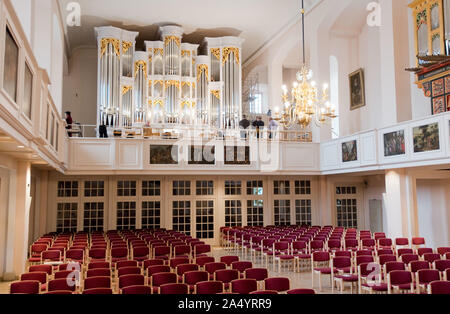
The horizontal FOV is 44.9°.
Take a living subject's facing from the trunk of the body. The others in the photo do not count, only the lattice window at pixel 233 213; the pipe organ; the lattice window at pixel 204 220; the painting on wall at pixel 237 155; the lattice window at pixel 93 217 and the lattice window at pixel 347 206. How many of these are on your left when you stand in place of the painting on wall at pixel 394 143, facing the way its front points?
0

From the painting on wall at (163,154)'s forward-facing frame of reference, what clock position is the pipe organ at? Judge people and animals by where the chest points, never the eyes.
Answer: The pipe organ is roughly at 6 o'clock from the painting on wall.

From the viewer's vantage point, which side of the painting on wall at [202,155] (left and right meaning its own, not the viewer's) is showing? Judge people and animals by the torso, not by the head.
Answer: front

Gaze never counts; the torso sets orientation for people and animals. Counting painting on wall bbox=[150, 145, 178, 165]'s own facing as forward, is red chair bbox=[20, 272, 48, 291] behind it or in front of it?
in front

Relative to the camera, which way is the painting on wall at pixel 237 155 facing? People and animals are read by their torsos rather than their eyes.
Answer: toward the camera

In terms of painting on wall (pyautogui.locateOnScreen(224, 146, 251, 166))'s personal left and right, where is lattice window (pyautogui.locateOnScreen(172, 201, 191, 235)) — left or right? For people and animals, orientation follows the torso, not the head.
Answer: on its right

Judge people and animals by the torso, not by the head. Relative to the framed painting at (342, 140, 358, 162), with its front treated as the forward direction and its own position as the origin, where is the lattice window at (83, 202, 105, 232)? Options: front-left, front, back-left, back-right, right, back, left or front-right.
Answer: front-right

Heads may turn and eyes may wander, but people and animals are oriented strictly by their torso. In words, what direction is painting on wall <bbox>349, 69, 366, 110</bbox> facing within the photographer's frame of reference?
facing the viewer and to the left of the viewer

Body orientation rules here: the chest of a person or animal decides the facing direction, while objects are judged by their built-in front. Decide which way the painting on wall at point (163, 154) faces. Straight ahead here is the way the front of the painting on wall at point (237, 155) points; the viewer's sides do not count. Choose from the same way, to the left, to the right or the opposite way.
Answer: the same way

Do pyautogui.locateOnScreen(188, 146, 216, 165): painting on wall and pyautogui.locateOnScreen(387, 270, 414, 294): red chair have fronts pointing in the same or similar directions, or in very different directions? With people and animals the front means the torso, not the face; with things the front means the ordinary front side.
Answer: same or similar directions

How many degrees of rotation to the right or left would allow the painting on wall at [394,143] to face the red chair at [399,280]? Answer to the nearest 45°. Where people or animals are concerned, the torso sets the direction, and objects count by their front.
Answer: approximately 45° to its left

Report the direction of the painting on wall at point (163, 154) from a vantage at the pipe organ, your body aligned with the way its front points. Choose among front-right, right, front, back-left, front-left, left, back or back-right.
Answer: front

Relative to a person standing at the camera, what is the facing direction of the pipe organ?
facing the viewer

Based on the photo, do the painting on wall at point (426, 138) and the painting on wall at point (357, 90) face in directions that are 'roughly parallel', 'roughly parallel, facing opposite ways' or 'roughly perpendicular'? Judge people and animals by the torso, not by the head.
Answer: roughly parallel

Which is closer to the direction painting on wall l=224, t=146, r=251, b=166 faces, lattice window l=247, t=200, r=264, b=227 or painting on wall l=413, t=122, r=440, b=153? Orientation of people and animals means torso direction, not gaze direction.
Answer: the painting on wall

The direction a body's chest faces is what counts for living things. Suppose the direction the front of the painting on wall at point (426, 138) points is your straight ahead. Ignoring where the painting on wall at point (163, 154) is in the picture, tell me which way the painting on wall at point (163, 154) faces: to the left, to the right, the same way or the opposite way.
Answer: to the left

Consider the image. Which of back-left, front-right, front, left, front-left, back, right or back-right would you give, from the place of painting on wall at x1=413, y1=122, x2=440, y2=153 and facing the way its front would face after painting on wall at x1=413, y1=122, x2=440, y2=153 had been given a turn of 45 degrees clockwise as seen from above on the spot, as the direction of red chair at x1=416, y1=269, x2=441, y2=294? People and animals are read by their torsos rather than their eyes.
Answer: left

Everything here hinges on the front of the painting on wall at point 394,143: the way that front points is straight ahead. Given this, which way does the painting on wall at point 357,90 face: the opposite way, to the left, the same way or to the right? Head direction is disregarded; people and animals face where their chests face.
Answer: the same way

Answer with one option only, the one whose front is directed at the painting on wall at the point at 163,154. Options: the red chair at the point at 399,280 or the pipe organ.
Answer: the pipe organ

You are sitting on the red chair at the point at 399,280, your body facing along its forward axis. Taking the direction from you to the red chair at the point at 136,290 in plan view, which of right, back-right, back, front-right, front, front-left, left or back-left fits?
front-right
